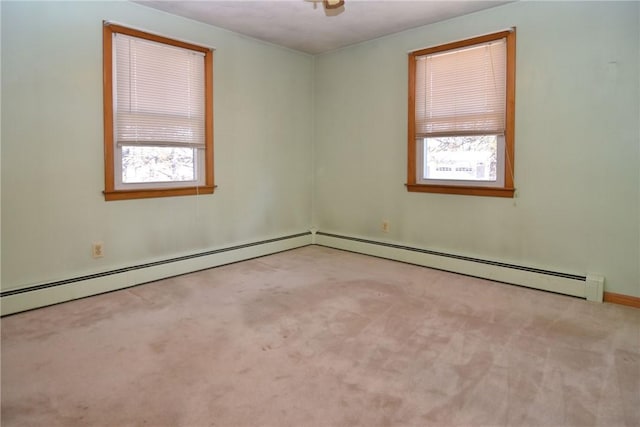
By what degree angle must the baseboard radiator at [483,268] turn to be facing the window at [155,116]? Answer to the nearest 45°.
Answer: approximately 45° to its right

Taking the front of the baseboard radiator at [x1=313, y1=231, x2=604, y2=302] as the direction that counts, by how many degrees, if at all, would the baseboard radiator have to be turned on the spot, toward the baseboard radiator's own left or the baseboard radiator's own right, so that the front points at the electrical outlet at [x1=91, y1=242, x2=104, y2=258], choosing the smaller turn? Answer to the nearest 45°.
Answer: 0° — it already faces it

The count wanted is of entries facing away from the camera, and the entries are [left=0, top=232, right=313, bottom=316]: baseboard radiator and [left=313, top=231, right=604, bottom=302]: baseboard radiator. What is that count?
0

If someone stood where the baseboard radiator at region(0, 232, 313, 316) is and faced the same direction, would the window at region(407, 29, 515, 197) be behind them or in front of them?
in front

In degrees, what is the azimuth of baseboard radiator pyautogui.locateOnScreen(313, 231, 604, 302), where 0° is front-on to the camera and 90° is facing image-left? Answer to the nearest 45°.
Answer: approximately 45°

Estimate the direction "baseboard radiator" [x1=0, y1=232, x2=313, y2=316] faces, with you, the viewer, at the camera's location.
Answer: facing the viewer and to the right of the viewer
